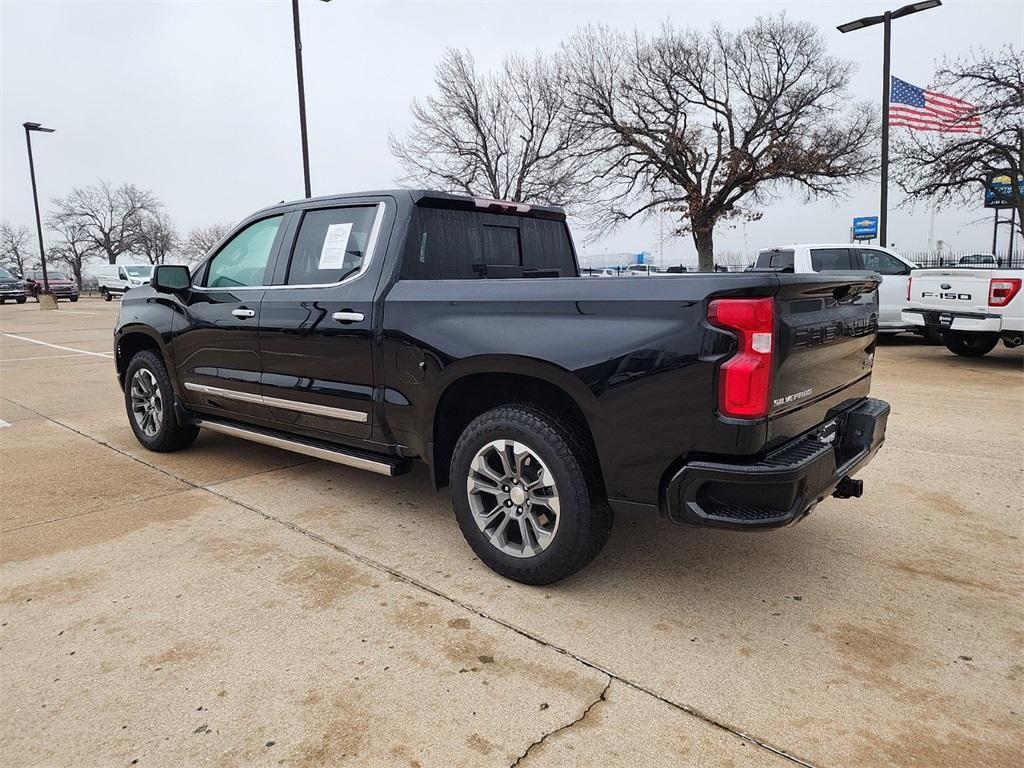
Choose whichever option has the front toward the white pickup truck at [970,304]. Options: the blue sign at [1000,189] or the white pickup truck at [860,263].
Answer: the blue sign

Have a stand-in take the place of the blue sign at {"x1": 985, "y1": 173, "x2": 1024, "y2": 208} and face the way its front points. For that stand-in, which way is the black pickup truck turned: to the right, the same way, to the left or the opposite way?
to the right

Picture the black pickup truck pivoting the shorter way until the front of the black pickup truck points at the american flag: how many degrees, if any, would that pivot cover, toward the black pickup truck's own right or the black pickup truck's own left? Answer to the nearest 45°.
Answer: approximately 90° to the black pickup truck's own right

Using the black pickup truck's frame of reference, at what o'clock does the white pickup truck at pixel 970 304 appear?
The white pickup truck is roughly at 3 o'clock from the black pickup truck.

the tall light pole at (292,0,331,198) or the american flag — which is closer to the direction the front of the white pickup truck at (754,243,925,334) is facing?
the american flag

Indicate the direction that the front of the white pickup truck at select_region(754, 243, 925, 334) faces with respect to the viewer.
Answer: facing away from the viewer and to the right of the viewer

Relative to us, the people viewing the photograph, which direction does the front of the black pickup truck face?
facing away from the viewer and to the left of the viewer

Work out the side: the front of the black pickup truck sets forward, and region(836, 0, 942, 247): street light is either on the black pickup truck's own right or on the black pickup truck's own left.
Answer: on the black pickup truck's own right

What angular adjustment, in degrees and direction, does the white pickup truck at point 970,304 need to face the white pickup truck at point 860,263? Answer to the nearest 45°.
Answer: approximately 90° to its left
